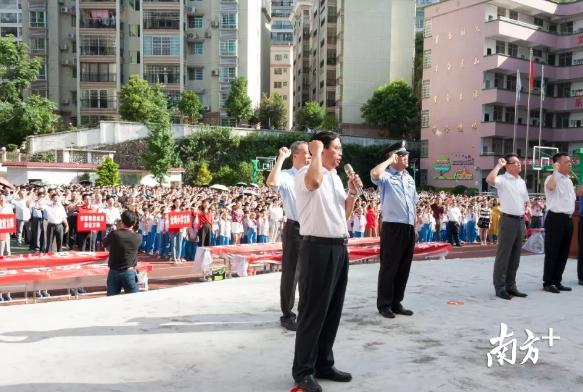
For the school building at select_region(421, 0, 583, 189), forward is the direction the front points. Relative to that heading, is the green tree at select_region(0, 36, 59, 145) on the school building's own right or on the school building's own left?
on the school building's own right

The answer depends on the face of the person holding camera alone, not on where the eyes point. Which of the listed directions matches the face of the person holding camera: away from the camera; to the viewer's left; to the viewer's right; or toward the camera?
away from the camera

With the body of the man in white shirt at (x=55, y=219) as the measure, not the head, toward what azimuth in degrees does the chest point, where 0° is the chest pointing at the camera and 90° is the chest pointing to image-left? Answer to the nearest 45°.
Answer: approximately 0°

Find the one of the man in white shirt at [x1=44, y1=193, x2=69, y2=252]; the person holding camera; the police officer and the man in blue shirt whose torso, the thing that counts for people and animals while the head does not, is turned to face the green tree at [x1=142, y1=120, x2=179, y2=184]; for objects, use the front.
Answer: the person holding camera

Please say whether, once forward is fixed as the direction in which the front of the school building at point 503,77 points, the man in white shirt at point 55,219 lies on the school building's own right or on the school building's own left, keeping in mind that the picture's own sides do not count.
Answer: on the school building's own right

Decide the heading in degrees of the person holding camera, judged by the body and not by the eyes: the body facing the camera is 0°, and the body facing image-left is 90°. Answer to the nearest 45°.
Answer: approximately 180°

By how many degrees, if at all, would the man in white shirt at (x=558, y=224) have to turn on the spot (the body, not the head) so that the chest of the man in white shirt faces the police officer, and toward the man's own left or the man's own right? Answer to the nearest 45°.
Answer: approximately 90° to the man's own right

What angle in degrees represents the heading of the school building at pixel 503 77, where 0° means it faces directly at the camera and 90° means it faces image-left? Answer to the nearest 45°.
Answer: approximately 315°

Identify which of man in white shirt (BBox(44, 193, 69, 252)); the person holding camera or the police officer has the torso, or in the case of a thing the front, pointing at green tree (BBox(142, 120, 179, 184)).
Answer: the person holding camera

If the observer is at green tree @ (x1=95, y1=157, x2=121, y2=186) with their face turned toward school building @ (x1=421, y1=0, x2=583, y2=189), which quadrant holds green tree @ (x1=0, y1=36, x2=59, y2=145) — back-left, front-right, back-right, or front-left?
back-left

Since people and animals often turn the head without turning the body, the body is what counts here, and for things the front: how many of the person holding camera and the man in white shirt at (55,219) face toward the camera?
1
